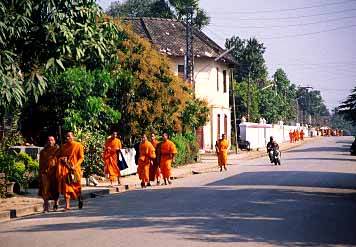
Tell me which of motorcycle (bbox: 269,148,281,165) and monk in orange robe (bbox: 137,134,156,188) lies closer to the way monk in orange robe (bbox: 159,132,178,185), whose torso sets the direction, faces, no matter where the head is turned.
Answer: the monk in orange robe

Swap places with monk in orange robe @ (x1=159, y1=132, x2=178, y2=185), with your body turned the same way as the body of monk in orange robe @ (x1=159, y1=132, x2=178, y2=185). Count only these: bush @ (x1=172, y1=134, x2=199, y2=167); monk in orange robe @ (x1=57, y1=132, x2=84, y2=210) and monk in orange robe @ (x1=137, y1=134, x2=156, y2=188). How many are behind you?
1

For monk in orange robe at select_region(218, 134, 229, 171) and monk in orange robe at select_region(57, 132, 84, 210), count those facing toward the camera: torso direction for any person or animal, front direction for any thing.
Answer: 2

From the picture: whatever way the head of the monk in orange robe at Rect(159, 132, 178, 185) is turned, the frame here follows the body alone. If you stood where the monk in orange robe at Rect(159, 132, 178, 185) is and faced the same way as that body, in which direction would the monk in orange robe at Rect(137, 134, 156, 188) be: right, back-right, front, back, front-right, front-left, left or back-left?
front-right

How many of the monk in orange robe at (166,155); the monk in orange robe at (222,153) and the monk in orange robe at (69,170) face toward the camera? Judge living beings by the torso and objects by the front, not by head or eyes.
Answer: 3

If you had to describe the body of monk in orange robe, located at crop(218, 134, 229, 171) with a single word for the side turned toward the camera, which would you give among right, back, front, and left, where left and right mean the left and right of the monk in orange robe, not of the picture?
front

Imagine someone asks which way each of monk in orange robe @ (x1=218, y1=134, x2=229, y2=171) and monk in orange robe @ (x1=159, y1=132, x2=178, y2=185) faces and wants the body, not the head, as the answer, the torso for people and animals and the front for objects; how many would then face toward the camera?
2

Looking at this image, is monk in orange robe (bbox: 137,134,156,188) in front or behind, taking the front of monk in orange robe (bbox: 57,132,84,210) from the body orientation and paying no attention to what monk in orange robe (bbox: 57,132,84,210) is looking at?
behind

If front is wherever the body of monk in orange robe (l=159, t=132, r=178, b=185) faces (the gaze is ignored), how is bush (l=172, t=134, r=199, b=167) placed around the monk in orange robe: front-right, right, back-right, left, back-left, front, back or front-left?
back

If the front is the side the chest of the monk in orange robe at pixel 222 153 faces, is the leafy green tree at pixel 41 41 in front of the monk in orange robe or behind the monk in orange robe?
in front

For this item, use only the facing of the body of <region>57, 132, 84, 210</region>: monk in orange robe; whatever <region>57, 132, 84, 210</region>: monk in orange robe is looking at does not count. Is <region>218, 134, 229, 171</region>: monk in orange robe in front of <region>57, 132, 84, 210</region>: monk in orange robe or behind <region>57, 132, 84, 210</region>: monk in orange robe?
behind

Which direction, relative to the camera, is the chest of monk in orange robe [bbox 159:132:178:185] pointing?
toward the camera

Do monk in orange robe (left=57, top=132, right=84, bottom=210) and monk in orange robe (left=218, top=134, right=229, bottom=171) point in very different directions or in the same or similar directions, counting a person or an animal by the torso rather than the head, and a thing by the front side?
same or similar directions
